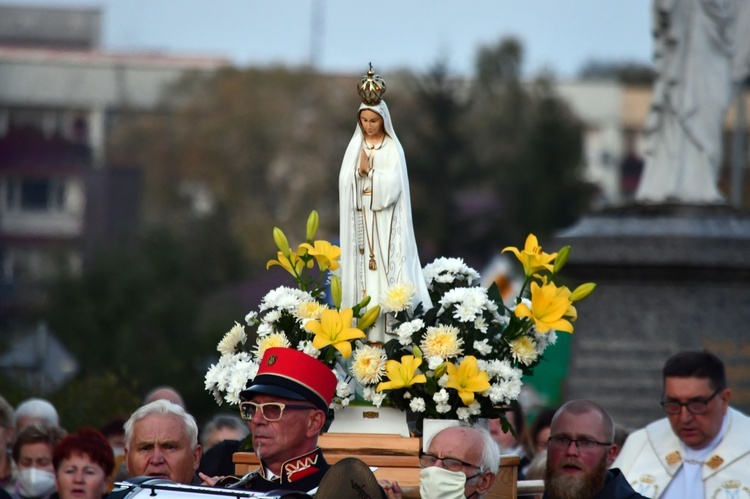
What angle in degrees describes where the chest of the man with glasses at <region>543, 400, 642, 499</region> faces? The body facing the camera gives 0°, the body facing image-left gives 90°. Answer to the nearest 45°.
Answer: approximately 45°

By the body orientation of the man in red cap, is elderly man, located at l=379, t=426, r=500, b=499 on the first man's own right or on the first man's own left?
on the first man's own left

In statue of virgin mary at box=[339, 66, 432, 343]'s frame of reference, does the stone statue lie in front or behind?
behind

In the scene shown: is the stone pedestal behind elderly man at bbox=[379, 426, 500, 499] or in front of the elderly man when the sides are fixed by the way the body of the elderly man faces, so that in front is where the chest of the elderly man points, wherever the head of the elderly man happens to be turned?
behind
